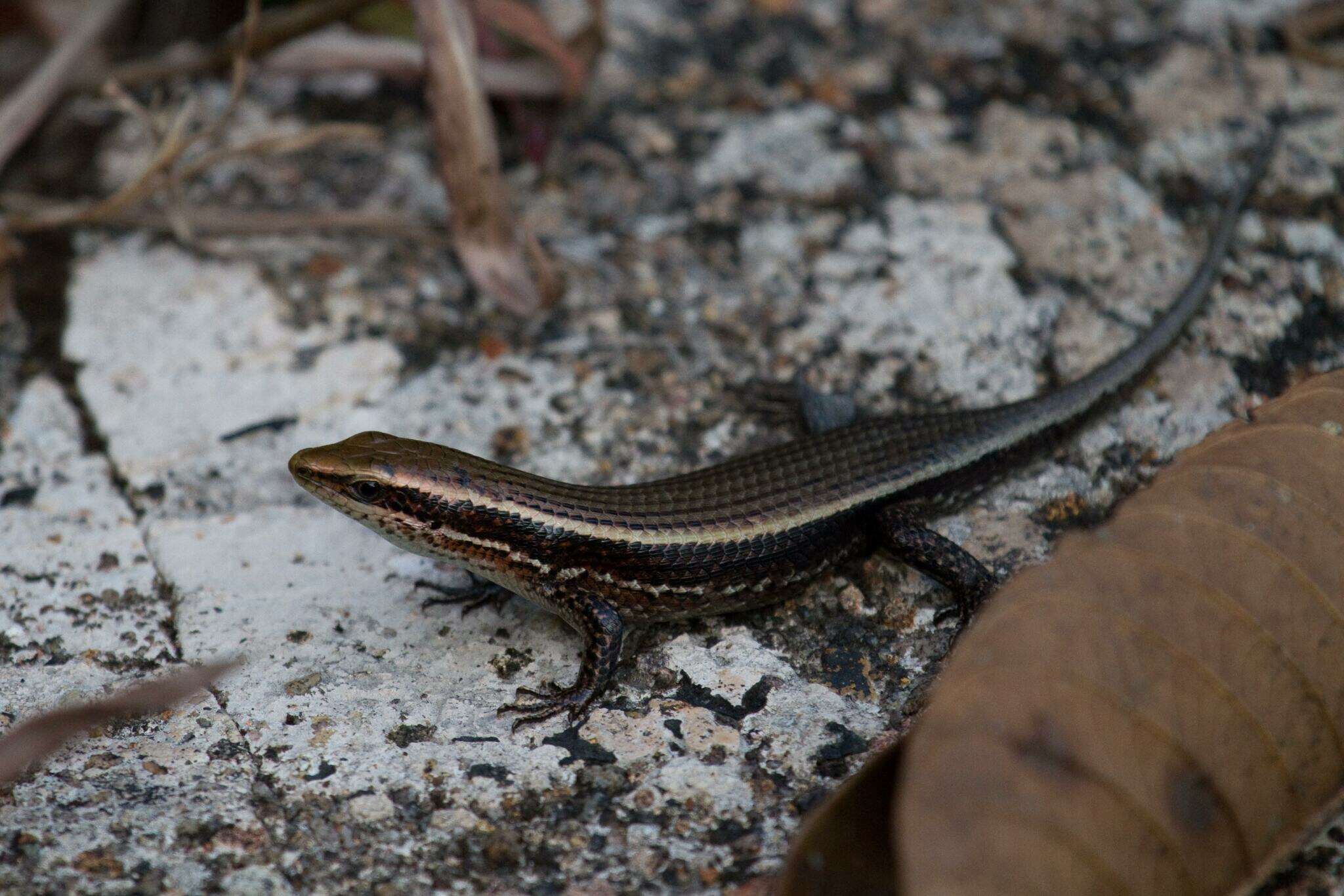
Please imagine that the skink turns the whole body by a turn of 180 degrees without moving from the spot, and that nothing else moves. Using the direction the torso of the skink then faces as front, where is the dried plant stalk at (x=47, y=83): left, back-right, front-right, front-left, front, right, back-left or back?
back-left

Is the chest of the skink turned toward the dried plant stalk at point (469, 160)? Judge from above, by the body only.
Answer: no

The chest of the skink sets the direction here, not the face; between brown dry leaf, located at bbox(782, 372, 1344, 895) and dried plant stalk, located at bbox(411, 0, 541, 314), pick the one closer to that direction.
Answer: the dried plant stalk

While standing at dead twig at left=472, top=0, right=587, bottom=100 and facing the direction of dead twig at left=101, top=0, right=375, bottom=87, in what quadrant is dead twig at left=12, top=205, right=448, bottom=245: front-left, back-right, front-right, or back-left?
front-left

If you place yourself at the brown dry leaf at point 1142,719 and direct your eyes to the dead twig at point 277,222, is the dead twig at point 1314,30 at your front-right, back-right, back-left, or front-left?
front-right

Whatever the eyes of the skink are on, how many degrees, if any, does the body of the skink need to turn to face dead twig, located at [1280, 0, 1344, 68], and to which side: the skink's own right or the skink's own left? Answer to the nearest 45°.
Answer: approximately 135° to the skink's own right

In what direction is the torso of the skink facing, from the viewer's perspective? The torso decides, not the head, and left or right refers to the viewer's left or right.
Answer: facing to the left of the viewer

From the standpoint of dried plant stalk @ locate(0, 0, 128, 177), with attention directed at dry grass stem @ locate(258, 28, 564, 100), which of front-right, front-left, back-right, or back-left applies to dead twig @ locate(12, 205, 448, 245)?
front-right

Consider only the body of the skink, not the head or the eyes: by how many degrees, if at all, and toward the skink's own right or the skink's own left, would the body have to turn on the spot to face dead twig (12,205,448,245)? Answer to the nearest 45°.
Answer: approximately 45° to the skink's own right

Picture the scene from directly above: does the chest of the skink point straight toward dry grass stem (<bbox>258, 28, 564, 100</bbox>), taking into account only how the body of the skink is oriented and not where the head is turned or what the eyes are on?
no

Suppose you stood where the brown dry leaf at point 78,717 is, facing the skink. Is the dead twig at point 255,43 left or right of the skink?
left

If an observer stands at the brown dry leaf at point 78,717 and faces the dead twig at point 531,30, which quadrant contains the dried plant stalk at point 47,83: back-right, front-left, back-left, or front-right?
front-left
